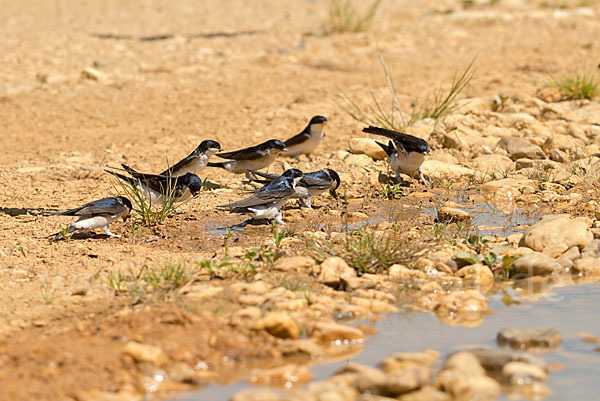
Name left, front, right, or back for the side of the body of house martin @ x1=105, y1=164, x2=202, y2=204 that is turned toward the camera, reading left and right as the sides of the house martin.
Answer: right

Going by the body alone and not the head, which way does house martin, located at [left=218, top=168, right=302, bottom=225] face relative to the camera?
to the viewer's right

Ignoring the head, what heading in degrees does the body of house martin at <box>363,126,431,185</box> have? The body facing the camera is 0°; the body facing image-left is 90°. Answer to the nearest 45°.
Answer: approximately 315°

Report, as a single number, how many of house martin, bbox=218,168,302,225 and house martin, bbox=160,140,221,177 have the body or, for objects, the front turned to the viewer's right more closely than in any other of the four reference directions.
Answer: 2

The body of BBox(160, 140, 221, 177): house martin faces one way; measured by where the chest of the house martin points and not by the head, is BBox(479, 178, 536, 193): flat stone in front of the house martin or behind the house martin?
in front

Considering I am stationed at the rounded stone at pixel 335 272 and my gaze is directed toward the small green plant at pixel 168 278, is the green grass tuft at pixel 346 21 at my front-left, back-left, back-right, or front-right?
back-right

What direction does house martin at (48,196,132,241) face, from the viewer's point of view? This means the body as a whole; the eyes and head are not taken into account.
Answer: to the viewer's right

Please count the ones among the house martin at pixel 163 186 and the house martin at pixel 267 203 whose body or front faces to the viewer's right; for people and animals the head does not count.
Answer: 2

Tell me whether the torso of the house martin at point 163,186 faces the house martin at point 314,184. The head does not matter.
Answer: yes

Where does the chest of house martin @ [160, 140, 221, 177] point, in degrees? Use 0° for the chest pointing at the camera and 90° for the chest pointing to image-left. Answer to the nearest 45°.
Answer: approximately 270°

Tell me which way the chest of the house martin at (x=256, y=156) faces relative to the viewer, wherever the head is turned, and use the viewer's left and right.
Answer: facing to the right of the viewer

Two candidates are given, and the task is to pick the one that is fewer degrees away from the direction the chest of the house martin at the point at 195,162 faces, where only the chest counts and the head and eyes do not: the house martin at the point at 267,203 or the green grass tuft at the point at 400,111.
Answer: the green grass tuft

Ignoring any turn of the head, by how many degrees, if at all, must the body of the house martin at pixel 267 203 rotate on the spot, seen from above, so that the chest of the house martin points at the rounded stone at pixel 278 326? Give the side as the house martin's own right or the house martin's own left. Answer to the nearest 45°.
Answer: approximately 90° to the house martin's own right
